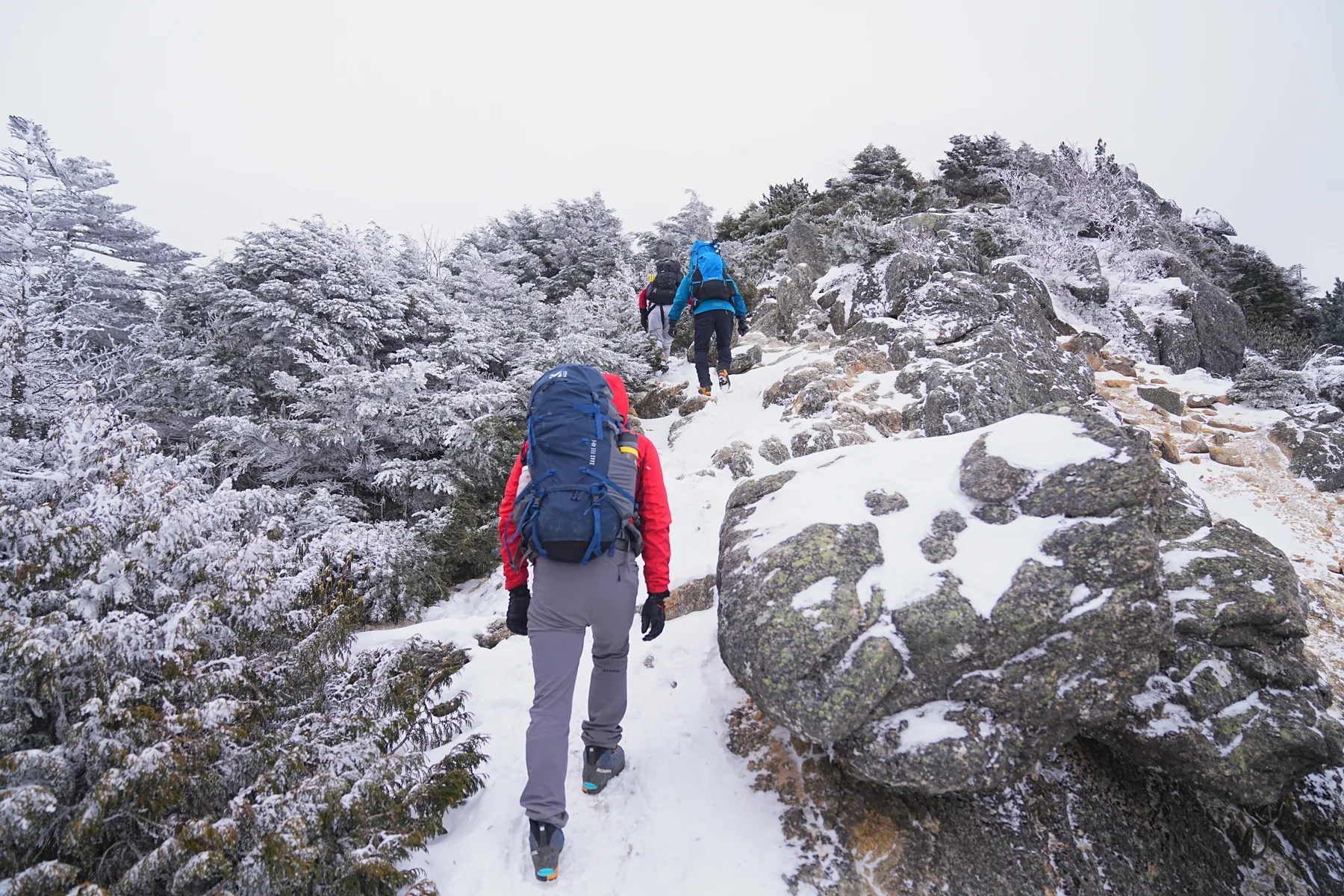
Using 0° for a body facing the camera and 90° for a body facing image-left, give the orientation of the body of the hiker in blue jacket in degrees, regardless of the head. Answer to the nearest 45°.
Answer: approximately 180°

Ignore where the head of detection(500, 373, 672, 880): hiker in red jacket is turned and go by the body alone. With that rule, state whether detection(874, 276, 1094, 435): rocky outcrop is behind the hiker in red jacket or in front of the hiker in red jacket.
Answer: in front

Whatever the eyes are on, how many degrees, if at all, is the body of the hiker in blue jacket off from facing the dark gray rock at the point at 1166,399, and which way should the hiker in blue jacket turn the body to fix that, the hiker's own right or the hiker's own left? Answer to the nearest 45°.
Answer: approximately 90° to the hiker's own right

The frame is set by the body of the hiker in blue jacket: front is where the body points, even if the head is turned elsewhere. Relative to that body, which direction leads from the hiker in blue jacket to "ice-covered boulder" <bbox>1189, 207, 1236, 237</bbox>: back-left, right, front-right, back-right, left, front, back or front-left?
front-right

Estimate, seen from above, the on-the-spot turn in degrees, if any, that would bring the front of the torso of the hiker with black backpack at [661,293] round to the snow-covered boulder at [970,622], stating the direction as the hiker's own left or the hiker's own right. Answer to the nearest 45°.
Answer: approximately 180°

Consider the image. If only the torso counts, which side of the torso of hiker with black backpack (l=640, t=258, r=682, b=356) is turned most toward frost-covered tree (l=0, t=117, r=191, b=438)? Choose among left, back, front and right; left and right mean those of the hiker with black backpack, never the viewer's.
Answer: left

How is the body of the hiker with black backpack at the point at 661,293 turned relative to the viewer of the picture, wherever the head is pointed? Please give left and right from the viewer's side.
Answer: facing away from the viewer

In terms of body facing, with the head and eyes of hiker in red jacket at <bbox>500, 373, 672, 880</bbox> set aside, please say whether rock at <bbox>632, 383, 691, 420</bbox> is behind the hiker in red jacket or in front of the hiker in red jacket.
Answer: in front

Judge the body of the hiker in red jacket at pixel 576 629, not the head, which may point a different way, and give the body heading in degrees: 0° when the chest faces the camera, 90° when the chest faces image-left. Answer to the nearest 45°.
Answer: approximately 180°

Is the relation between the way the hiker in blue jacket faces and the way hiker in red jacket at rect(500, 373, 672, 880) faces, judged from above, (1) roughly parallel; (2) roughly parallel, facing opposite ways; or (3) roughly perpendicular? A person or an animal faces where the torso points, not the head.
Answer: roughly parallel

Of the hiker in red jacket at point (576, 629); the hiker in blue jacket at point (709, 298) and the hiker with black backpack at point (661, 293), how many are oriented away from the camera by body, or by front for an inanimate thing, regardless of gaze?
3

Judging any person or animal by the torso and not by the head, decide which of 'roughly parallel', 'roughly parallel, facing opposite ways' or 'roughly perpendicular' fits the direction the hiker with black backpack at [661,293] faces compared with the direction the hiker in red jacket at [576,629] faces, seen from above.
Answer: roughly parallel
